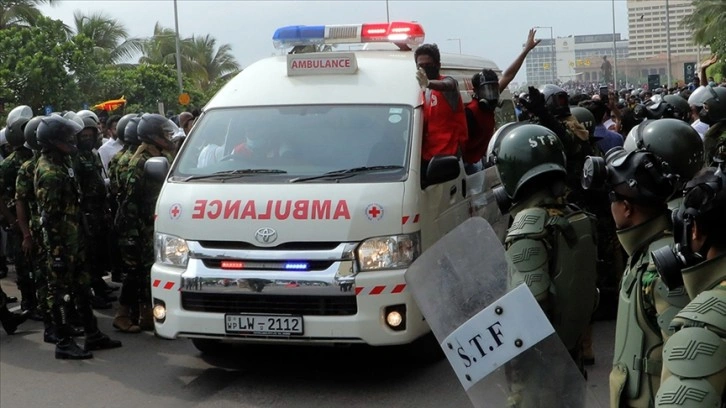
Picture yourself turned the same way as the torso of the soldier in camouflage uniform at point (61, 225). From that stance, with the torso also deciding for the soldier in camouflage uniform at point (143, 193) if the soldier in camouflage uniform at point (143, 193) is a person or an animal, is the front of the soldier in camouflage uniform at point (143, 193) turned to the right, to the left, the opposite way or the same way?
the same way

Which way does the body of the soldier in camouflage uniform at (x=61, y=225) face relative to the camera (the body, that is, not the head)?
to the viewer's right

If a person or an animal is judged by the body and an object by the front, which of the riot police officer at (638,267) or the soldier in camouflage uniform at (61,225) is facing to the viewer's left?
the riot police officer

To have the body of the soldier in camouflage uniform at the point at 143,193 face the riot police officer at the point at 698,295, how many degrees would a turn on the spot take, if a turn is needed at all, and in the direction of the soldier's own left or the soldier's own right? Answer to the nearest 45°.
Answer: approximately 90° to the soldier's own right

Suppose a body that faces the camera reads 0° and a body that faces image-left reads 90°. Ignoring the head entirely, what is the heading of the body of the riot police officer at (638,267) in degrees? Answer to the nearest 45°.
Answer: approximately 90°

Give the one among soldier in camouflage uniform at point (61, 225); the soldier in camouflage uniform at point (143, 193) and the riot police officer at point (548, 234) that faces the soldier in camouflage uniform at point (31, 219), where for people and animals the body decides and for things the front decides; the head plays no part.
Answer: the riot police officer

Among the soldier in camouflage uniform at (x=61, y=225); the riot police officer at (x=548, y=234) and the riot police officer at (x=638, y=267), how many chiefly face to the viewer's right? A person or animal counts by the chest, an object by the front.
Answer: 1

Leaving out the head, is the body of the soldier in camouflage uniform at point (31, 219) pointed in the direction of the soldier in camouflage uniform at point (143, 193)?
yes

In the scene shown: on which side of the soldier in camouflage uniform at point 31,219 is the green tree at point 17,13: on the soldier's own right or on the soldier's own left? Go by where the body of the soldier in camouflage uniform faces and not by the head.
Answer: on the soldier's own left

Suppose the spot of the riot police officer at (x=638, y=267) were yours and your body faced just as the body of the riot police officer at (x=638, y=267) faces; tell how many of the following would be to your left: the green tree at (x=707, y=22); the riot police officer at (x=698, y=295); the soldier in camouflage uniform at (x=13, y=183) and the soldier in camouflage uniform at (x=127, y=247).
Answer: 1

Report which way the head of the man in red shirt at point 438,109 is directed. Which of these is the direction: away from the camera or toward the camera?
toward the camera

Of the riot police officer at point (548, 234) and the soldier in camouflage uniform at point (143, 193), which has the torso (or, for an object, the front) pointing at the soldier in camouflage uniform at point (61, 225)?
the riot police officer

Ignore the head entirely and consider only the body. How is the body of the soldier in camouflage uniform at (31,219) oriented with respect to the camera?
to the viewer's right

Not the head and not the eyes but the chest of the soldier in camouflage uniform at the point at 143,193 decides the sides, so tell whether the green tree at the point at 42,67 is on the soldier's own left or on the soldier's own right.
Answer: on the soldier's own left

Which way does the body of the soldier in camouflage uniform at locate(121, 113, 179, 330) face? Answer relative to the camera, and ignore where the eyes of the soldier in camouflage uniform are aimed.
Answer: to the viewer's right

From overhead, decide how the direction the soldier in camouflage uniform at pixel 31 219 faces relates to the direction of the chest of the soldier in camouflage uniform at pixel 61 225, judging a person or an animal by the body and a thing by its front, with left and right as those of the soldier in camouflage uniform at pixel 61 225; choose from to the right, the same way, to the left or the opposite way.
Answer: the same way

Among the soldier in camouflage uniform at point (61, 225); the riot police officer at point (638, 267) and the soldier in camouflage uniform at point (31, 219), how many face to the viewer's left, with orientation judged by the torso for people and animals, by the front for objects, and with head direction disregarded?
1

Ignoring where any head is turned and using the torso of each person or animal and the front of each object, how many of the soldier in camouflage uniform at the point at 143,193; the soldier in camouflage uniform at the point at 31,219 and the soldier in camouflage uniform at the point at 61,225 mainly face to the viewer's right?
3
